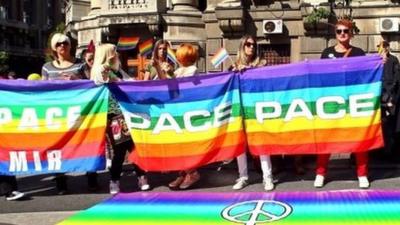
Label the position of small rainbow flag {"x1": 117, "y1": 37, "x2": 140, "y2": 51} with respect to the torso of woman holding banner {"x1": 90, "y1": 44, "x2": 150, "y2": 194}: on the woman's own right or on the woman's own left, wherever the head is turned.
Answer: on the woman's own left

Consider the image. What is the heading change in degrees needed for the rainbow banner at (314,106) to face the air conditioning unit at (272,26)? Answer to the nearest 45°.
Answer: approximately 180°

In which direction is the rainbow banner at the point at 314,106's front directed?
toward the camera

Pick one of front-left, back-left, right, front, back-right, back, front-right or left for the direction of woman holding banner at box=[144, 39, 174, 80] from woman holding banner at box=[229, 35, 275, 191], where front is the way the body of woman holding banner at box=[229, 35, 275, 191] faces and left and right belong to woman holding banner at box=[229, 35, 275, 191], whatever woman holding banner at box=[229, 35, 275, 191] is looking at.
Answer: right

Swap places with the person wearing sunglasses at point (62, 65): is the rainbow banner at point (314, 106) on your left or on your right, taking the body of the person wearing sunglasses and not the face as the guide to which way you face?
on your left

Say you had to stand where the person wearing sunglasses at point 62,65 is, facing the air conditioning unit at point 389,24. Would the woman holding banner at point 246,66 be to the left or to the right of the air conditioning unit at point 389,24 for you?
right

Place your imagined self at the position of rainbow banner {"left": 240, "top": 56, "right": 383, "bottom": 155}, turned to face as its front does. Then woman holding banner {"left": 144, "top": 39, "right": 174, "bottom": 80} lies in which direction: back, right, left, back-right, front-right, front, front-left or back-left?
right

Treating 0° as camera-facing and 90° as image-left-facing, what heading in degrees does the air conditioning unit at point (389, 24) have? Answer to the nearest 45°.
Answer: approximately 0°

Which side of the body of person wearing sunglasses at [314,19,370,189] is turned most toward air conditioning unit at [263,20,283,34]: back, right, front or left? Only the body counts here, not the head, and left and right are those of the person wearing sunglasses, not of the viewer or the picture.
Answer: back

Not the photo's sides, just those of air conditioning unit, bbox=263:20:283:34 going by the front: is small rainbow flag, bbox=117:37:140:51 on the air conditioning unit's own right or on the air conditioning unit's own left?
on the air conditioning unit's own right

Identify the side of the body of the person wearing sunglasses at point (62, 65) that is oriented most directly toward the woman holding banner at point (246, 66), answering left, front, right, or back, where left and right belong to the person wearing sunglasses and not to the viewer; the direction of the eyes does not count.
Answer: left

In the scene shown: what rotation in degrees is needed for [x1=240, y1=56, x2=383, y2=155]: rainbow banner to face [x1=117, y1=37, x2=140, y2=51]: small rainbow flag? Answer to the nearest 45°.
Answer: approximately 135° to its right

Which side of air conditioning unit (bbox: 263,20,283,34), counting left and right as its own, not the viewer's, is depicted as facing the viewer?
front

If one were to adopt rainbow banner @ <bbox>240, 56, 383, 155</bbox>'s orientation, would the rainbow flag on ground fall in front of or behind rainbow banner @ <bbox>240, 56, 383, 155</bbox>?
in front
